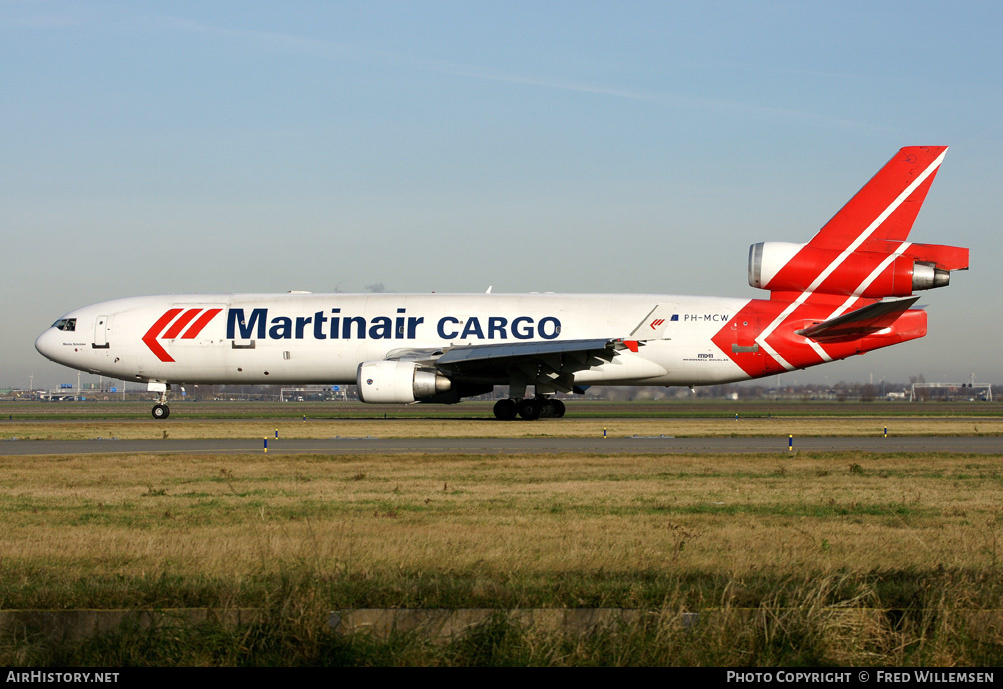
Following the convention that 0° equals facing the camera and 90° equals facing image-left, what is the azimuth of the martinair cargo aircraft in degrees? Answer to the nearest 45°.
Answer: approximately 90°
